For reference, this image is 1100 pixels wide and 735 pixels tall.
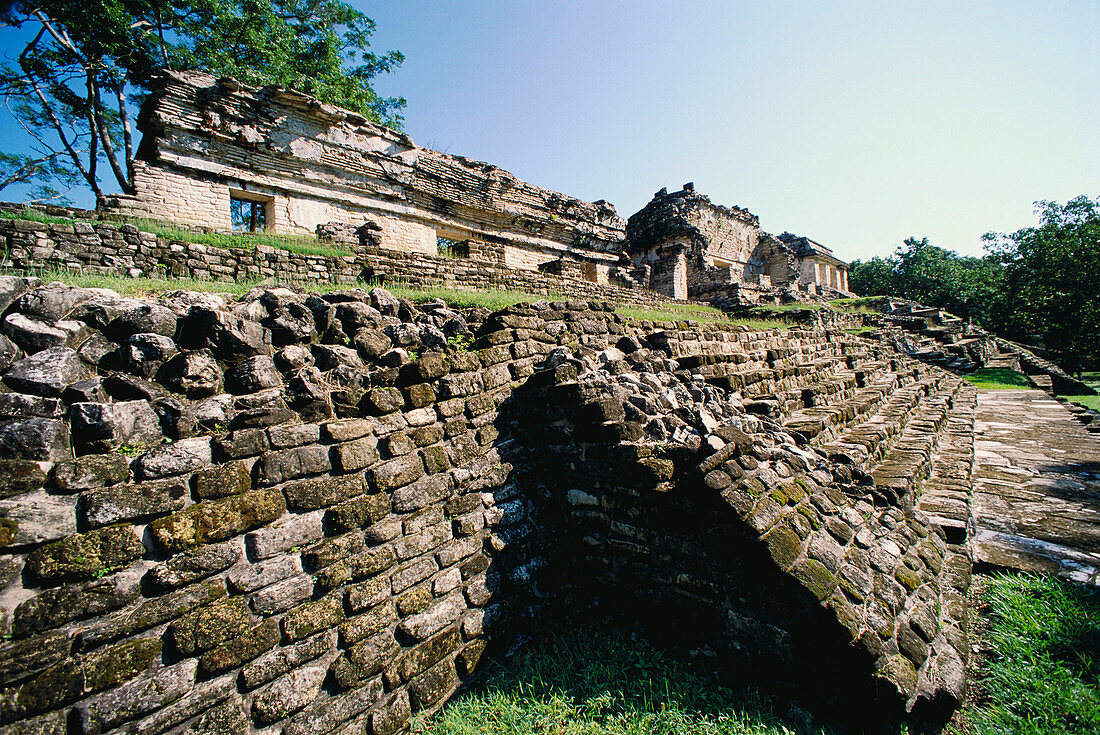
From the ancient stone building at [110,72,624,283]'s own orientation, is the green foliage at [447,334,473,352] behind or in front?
in front

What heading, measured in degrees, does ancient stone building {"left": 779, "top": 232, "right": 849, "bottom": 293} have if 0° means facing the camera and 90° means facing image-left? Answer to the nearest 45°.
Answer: approximately 315°

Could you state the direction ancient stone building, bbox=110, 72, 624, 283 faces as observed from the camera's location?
facing the viewer and to the right of the viewer

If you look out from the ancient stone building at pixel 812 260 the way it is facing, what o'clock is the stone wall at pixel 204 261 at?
The stone wall is roughly at 2 o'clock from the ancient stone building.

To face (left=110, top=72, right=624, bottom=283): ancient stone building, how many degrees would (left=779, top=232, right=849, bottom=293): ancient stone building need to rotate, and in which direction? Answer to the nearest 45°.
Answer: approximately 90° to its right

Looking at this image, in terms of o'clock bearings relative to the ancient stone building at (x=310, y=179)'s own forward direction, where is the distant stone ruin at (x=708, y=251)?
The distant stone ruin is roughly at 10 o'clock from the ancient stone building.
